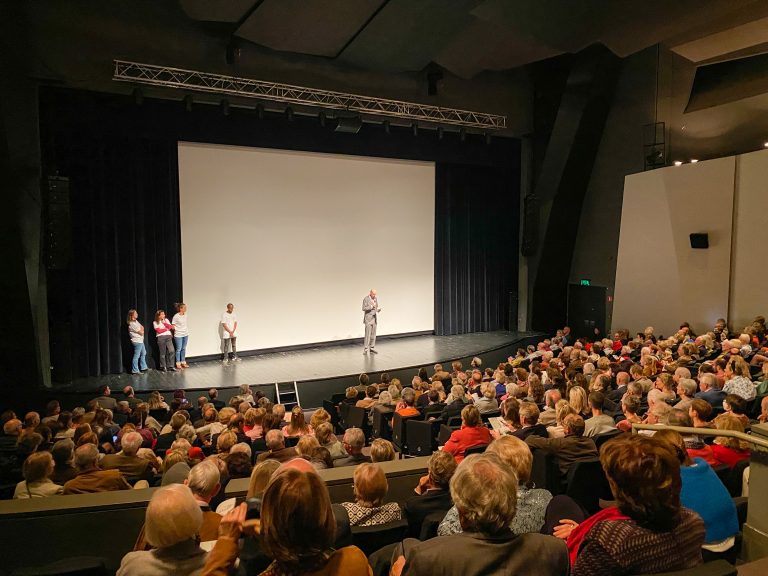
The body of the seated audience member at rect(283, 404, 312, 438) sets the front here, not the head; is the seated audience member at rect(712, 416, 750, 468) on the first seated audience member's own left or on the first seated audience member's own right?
on the first seated audience member's own right

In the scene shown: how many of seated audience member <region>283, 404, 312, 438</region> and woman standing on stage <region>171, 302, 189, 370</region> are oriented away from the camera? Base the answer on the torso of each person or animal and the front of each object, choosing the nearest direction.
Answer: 1

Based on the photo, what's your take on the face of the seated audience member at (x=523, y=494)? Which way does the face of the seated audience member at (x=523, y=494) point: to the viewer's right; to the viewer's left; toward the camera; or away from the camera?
away from the camera

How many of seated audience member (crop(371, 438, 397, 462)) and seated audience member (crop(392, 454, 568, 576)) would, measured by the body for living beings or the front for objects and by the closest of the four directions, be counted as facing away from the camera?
2

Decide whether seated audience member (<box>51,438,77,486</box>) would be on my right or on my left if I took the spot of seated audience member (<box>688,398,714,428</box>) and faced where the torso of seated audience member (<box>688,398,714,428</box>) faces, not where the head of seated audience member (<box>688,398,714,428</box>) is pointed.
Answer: on my left

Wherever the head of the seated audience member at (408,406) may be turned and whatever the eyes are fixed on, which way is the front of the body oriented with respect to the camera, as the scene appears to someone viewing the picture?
away from the camera

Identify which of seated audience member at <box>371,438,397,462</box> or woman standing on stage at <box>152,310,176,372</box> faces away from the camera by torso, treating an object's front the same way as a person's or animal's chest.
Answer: the seated audience member

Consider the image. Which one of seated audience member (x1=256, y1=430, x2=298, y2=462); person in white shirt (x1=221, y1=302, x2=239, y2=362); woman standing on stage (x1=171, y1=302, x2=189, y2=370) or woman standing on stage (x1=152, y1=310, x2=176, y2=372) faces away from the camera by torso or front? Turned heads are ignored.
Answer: the seated audience member

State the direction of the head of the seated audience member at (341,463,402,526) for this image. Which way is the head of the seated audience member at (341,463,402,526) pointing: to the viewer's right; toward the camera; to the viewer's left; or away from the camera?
away from the camera

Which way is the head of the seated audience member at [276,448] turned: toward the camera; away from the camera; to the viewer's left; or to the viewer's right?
away from the camera

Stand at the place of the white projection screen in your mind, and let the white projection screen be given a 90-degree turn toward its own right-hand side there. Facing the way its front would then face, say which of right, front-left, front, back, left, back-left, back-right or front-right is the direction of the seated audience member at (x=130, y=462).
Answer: front-left

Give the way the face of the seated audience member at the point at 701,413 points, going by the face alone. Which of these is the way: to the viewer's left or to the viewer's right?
to the viewer's left

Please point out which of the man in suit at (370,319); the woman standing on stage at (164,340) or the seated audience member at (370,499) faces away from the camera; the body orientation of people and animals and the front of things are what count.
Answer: the seated audience member

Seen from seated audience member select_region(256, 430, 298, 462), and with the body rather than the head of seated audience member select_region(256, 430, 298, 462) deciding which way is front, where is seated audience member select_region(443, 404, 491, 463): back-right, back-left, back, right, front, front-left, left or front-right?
right

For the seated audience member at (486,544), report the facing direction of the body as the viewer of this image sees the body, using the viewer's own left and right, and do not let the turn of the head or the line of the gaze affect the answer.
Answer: facing away from the viewer

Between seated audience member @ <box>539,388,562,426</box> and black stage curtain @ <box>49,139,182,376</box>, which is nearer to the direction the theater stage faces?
the seated audience member

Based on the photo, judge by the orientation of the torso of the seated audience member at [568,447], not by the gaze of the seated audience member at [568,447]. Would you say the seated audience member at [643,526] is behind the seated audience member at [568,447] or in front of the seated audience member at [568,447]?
behind

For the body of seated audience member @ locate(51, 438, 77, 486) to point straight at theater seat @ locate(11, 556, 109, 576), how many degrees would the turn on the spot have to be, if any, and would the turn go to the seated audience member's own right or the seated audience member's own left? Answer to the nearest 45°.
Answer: approximately 180°

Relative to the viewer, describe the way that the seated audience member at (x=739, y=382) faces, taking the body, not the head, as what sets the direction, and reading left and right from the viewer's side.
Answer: facing away from the viewer and to the left of the viewer

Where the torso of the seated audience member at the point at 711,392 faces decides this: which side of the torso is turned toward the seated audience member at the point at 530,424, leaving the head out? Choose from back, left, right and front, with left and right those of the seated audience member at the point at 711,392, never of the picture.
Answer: left
